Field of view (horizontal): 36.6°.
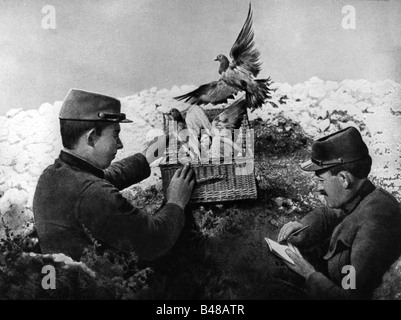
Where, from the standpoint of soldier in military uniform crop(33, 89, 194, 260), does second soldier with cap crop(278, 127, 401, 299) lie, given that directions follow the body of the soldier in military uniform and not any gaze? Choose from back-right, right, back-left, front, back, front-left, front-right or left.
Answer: front-right

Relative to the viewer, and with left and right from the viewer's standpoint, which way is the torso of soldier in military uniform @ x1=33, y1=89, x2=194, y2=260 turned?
facing away from the viewer and to the right of the viewer

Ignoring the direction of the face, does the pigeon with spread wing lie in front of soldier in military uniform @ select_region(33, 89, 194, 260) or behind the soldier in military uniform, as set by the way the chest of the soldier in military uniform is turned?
in front

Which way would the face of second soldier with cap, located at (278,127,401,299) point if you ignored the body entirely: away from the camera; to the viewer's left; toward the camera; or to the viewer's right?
to the viewer's left

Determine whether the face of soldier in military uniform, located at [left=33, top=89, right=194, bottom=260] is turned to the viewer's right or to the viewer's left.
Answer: to the viewer's right
